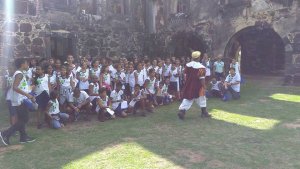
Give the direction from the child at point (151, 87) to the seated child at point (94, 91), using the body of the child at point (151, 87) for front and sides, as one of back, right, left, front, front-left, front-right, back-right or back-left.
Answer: front-right

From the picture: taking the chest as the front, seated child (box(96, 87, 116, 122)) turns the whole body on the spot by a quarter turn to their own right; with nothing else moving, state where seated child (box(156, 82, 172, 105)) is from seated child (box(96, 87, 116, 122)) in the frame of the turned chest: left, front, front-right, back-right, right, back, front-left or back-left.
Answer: back

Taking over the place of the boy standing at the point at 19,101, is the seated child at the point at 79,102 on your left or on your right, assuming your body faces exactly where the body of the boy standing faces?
on your left

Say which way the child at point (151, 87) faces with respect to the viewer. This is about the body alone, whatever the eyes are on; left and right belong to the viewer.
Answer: facing the viewer

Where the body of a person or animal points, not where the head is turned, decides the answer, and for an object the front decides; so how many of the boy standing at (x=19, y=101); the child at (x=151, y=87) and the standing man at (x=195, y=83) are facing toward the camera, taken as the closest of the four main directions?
1

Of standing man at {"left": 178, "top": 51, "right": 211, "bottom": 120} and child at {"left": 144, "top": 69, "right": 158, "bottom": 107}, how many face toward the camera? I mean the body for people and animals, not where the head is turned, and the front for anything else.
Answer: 1

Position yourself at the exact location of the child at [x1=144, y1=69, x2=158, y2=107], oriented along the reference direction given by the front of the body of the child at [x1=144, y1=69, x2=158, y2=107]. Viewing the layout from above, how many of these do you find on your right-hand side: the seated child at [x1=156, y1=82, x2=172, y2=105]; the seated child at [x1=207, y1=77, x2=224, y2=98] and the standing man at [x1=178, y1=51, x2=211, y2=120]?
0

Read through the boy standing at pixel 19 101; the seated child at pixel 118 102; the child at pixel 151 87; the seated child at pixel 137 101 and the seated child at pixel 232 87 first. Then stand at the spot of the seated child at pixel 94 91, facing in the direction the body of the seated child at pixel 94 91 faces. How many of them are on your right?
1

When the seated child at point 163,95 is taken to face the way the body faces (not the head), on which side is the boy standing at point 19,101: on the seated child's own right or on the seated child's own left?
on the seated child's own right

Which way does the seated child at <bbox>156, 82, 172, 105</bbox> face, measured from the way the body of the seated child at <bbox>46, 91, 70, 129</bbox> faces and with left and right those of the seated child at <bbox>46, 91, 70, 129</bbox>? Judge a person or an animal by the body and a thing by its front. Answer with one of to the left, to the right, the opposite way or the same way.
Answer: the same way

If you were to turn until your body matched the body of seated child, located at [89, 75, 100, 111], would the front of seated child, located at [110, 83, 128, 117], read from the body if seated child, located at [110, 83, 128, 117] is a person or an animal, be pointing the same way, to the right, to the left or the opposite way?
the same way
